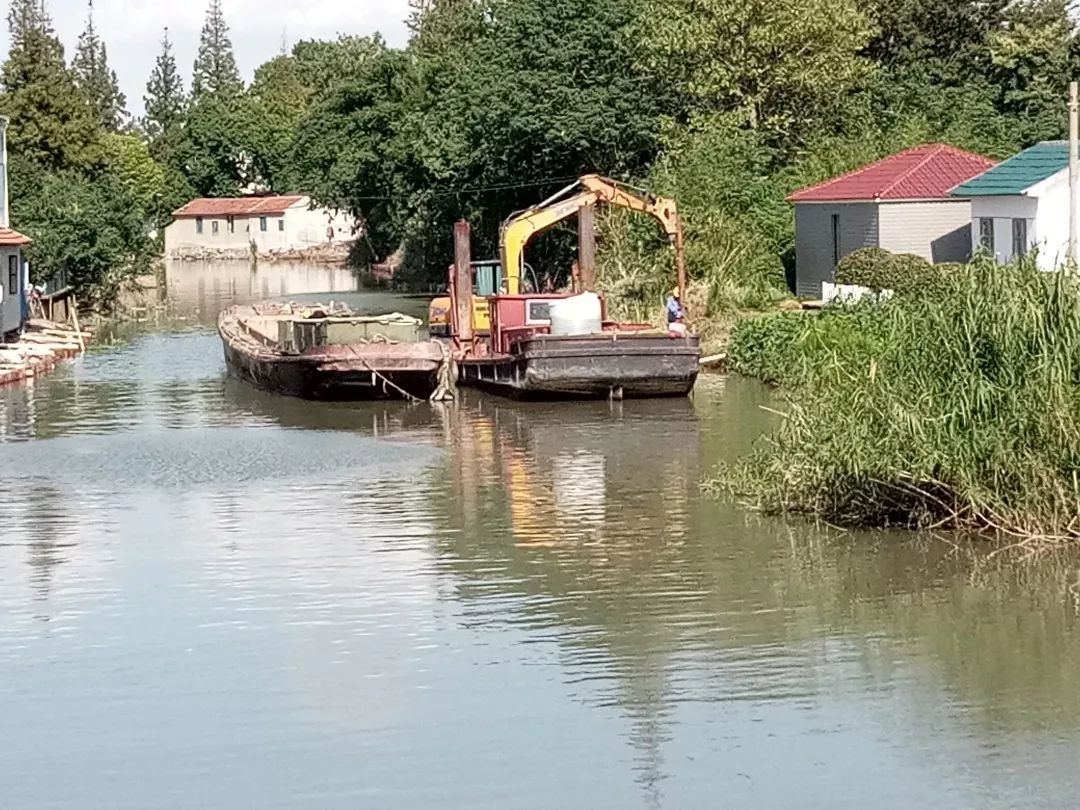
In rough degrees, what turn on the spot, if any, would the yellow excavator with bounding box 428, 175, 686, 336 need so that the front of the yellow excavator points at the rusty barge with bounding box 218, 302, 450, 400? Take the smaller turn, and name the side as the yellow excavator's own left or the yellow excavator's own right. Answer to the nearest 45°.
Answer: approximately 135° to the yellow excavator's own right

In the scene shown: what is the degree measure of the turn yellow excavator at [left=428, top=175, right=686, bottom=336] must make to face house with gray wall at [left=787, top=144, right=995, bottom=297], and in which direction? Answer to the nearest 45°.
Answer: approximately 45° to its left

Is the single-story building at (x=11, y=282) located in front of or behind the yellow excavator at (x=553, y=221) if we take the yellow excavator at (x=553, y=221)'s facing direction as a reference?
behind

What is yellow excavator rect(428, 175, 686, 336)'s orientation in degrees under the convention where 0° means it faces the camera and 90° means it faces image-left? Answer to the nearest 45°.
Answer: approximately 270°

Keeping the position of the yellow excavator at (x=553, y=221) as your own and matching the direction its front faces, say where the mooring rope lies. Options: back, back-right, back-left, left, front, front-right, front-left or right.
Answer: back-right

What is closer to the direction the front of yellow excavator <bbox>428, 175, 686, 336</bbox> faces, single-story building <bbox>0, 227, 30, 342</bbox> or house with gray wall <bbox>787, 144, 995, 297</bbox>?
the house with gray wall

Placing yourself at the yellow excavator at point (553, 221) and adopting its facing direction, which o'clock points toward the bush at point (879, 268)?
The bush is roughly at 11 o'clock from the yellow excavator.
